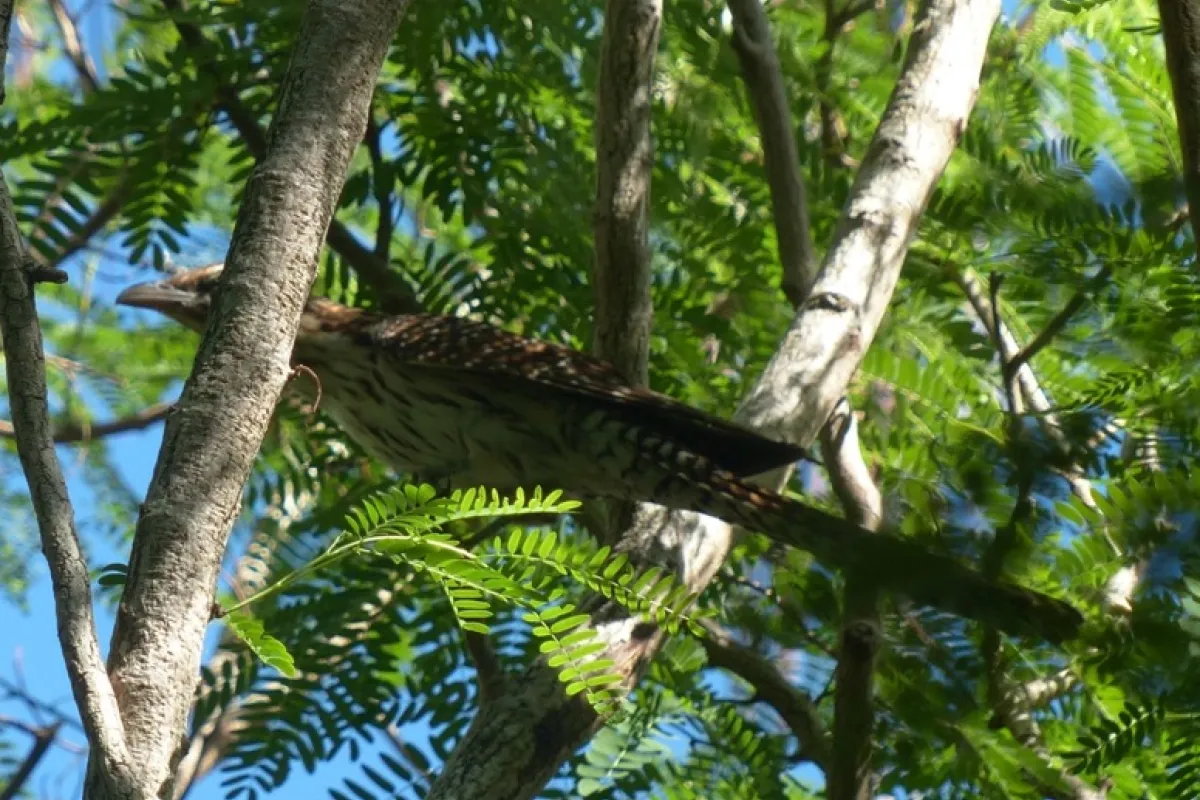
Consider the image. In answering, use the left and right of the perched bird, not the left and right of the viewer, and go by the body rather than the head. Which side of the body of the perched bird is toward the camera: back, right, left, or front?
left

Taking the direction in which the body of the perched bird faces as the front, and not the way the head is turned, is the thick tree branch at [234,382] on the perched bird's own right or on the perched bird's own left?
on the perched bird's own left
